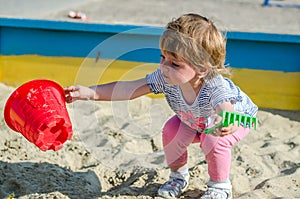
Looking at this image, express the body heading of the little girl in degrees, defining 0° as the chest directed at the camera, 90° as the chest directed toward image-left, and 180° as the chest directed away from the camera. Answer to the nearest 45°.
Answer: approximately 45°
